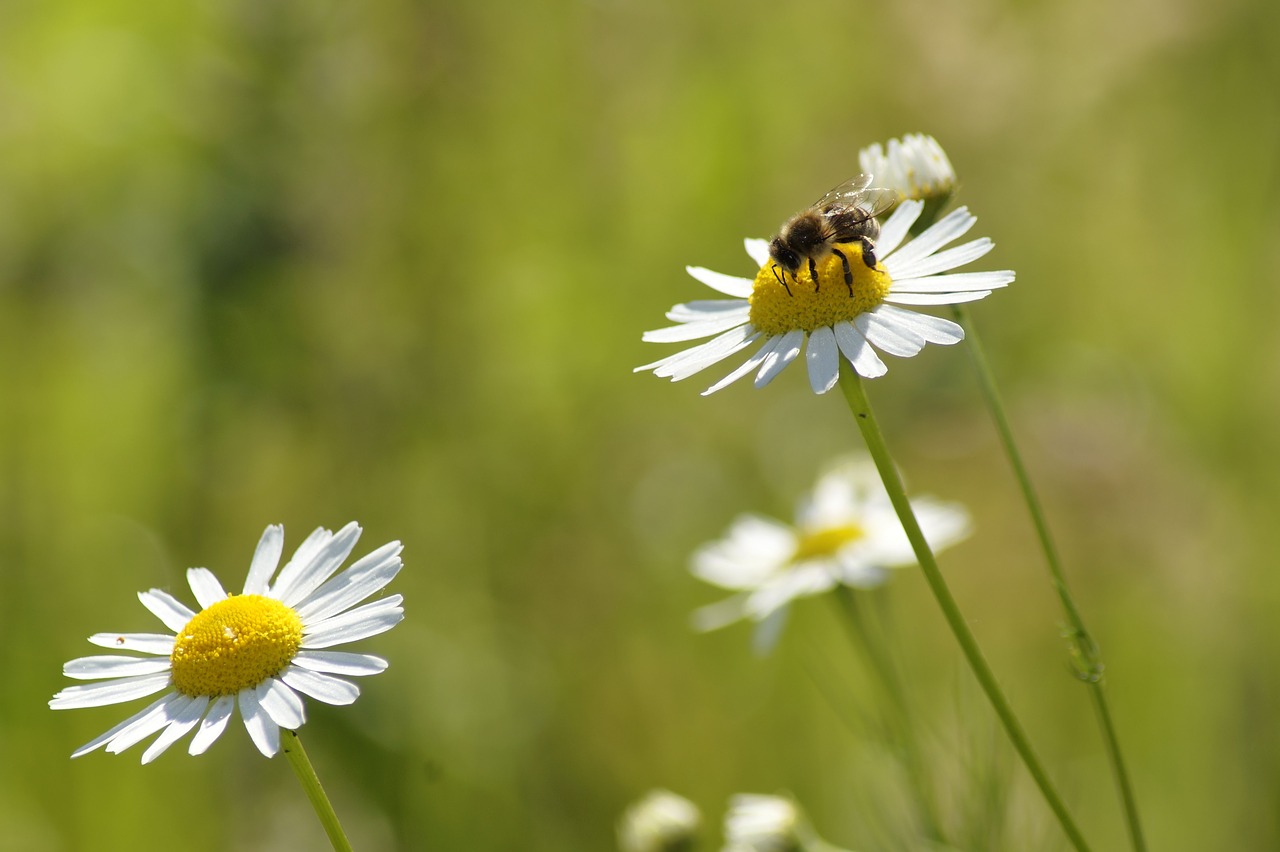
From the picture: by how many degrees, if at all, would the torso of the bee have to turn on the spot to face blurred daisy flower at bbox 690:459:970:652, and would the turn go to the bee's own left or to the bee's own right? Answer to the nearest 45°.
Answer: approximately 90° to the bee's own right

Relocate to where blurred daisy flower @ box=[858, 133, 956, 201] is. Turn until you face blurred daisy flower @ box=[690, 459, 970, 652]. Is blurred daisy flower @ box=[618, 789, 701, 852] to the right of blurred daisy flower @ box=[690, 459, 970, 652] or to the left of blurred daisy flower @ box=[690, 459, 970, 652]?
left

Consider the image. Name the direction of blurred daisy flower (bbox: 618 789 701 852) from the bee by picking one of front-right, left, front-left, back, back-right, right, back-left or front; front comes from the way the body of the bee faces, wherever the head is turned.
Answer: front-right

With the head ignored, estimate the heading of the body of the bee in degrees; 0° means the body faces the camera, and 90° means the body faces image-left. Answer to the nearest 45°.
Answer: approximately 90°

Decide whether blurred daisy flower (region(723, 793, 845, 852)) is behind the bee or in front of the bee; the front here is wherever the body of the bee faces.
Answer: in front
